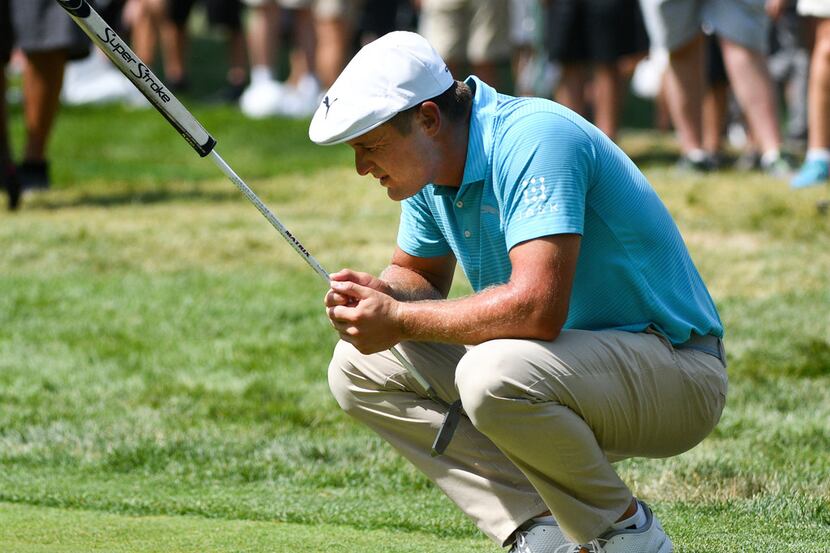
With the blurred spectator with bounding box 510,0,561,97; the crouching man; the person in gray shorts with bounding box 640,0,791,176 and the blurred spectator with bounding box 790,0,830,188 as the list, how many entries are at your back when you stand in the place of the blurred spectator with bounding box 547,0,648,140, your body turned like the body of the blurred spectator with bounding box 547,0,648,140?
1

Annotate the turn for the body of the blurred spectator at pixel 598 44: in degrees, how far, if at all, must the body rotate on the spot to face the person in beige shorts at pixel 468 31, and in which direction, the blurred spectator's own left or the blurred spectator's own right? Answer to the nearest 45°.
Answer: approximately 135° to the blurred spectator's own right

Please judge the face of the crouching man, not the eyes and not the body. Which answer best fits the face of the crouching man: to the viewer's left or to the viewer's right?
to the viewer's left

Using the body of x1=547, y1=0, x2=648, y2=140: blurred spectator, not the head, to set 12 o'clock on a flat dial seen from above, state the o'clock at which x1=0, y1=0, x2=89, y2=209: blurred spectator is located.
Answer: x1=0, y1=0, x2=89, y2=209: blurred spectator is roughly at 2 o'clock from x1=547, y1=0, x2=648, y2=140: blurred spectator.

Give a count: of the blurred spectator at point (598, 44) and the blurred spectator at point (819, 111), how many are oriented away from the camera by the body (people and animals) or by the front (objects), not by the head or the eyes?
0

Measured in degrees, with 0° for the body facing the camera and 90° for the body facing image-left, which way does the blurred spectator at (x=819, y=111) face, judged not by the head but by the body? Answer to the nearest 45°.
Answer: approximately 45°

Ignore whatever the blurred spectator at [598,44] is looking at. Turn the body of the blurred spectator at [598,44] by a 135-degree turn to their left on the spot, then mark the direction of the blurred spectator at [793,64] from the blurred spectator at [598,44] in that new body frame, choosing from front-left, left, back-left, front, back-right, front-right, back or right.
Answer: front

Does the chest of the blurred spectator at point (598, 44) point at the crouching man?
yes

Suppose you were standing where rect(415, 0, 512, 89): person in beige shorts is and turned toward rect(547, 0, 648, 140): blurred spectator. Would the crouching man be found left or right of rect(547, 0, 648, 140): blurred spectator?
right

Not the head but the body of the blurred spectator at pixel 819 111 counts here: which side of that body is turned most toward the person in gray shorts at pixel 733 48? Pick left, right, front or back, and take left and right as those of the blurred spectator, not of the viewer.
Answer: right

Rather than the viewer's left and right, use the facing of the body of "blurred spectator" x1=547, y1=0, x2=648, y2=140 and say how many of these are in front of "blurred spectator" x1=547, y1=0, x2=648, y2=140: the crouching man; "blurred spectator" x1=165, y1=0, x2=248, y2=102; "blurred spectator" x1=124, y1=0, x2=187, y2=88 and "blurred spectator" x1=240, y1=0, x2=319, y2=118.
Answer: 1

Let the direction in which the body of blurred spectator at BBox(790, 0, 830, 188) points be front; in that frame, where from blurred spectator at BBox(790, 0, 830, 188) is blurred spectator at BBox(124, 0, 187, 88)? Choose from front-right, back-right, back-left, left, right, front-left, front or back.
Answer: right

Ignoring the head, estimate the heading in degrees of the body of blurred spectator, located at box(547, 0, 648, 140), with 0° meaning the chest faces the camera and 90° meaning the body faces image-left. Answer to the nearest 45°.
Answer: approximately 0°

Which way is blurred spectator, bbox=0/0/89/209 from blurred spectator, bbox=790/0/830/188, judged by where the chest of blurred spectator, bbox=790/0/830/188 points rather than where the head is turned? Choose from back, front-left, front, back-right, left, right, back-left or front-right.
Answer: front-right

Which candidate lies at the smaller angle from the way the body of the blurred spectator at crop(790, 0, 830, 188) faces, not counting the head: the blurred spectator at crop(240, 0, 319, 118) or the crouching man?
the crouching man
